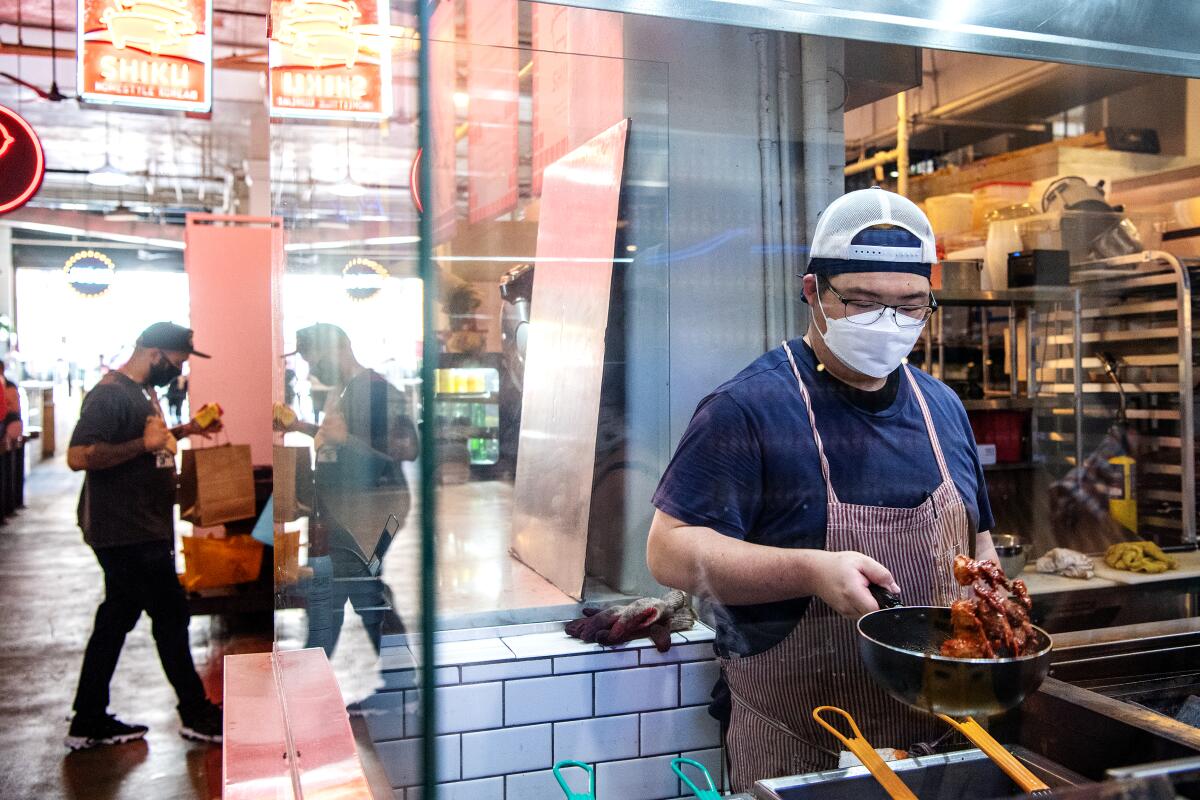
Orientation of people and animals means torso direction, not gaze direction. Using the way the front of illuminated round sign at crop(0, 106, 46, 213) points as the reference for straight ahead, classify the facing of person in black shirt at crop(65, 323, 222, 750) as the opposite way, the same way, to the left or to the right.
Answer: to the left

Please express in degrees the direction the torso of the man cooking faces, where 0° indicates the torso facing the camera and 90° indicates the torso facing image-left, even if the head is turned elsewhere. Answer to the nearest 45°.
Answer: approximately 315°

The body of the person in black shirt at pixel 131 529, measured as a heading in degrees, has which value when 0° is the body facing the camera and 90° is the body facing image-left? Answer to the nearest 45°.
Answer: approximately 270°

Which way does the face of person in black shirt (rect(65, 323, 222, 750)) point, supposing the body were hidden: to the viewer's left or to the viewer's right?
to the viewer's right

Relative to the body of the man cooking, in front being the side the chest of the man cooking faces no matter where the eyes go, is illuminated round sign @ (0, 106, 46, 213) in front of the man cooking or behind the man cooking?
behind

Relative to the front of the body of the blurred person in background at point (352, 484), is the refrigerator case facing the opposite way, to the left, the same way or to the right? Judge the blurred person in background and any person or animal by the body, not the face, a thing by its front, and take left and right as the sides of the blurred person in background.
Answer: to the left
